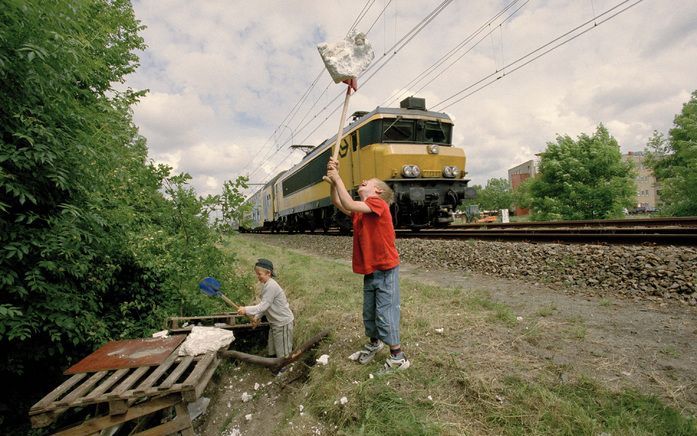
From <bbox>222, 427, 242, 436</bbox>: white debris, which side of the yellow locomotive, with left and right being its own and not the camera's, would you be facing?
front

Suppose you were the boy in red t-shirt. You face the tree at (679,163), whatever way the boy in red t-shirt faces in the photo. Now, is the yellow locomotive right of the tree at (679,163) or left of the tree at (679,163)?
left

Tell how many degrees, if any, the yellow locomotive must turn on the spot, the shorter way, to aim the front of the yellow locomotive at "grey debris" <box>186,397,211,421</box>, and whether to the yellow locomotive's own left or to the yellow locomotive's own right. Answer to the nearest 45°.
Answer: approximately 90° to the yellow locomotive's own right

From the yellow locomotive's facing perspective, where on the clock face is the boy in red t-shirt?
The boy in red t-shirt is roughly at 2 o'clock from the yellow locomotive.

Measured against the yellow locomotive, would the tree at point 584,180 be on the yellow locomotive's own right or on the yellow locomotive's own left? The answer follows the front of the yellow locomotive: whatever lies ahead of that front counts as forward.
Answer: on the yellow locomotive's own left

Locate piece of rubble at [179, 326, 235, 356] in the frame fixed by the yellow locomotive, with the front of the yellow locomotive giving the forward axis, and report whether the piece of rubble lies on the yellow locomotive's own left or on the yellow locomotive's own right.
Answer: on the yellow locomotive's own right

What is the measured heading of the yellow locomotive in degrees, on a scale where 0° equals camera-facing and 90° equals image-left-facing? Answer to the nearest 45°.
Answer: approximately 315°

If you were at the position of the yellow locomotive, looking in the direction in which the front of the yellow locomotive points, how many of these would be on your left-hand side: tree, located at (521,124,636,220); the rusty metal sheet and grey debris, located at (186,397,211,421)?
1

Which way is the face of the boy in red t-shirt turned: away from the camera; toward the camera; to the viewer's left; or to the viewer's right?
to the viewer's left

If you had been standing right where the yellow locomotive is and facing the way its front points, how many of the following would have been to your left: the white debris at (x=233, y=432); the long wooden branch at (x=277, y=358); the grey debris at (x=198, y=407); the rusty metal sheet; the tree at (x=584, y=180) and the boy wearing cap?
1

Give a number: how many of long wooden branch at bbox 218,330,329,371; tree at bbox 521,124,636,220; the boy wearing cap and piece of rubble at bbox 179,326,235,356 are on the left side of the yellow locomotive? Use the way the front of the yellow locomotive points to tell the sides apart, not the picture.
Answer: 1

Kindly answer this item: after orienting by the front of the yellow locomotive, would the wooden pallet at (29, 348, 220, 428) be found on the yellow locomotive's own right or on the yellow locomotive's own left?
on the yellow locomotive's own right
